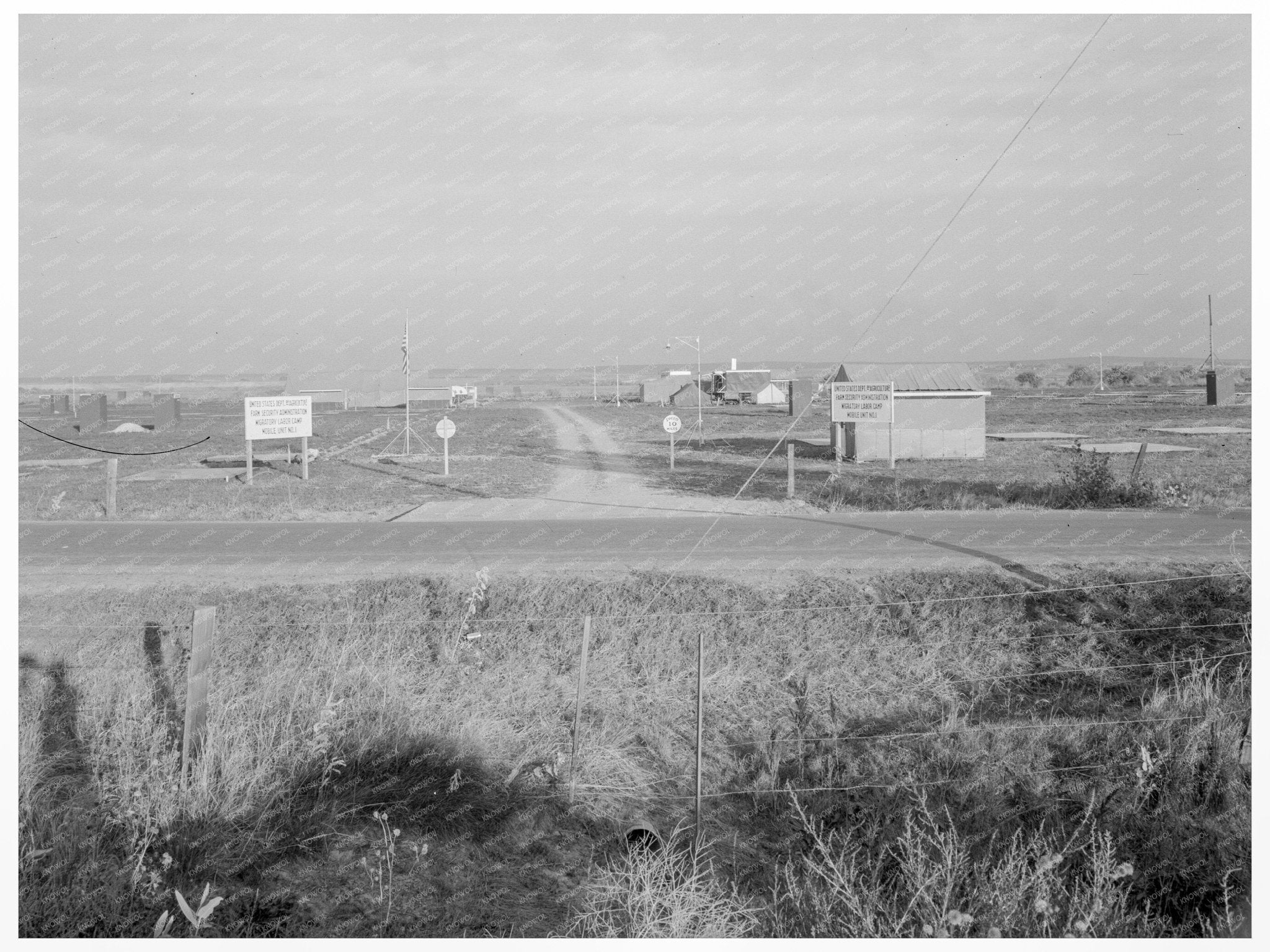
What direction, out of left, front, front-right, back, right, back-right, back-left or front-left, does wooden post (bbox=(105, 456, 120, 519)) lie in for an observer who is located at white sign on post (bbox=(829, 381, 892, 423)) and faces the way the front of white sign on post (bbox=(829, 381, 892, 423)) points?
front-right

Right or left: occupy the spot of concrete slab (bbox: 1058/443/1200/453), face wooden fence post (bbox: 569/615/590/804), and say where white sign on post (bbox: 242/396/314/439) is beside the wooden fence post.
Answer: right

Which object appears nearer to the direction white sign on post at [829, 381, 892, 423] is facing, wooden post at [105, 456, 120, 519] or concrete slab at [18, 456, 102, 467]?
the wooden post

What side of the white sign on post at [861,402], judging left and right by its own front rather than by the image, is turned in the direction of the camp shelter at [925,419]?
back

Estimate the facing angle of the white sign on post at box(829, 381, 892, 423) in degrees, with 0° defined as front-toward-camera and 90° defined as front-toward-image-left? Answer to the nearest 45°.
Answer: approximately 0°

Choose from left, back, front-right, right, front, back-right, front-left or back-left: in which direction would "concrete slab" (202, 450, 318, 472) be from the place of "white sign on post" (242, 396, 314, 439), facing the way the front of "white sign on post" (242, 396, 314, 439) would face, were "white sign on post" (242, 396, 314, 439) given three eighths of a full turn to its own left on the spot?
front-left

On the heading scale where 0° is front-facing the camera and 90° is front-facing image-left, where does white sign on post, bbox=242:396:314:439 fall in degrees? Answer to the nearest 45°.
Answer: approximately 0°

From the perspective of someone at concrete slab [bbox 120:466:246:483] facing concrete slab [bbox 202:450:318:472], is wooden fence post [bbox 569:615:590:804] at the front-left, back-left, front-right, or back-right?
back-right

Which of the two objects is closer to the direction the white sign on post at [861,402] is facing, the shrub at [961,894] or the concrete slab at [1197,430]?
the shrub

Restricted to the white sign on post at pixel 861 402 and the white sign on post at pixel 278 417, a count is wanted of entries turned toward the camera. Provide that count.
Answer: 2

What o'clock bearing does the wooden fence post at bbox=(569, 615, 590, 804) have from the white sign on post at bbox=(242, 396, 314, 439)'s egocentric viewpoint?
The wooden fence post is roughly at 12 o'clock from the white sign on post.

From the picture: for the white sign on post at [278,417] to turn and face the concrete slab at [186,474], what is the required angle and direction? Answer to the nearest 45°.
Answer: approximately 135° to its right
